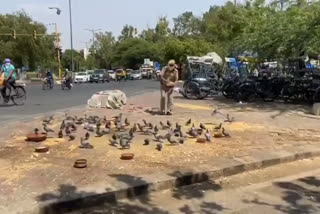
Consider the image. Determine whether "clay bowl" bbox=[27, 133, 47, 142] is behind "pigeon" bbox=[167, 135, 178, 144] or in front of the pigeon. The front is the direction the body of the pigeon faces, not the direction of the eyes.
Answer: in front

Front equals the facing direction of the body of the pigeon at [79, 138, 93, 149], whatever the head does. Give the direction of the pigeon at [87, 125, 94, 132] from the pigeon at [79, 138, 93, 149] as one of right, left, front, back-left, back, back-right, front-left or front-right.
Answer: right

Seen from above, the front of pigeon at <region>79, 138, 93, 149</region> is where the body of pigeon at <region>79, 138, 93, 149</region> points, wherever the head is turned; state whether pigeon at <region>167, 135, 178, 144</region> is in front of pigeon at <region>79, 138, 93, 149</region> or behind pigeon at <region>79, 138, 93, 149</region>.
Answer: behind

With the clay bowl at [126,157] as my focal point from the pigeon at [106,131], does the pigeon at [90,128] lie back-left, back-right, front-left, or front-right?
back-right

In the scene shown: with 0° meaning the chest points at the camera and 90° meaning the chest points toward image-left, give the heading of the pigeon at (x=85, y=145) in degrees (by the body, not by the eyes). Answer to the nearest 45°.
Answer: approximately 90°

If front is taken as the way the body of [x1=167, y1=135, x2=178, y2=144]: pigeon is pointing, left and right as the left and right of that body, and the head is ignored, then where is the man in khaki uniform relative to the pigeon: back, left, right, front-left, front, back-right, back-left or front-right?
right

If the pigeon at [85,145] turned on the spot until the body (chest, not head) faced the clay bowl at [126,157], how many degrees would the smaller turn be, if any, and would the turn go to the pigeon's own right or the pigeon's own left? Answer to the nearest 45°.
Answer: approximately 135° to the pigeon's own left

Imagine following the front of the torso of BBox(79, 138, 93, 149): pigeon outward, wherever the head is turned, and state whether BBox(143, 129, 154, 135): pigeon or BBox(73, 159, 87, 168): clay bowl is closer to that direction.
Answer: the clay bowl

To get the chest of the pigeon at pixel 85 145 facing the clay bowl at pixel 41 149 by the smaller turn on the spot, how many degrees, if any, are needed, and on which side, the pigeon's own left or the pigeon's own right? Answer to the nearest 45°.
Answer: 0° — it already faces it

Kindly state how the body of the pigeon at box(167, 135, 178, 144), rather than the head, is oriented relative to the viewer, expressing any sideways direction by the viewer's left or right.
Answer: facing to the left of the viewer
